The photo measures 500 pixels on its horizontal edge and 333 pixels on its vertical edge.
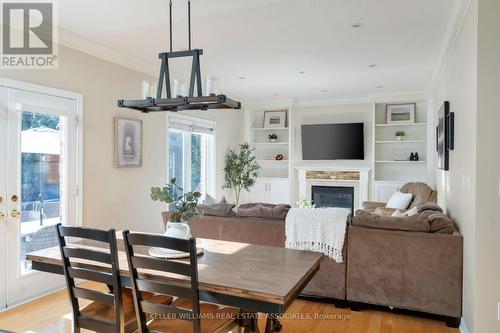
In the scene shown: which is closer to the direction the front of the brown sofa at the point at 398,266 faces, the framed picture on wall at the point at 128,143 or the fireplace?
the fireplace

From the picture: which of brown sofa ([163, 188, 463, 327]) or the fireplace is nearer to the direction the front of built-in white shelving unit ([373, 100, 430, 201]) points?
the brown sofa

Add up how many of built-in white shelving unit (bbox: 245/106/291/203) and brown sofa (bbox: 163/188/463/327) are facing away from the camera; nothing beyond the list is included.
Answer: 1

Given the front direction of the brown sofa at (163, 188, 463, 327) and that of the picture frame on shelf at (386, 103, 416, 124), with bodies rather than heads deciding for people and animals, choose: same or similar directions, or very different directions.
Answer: very different directions

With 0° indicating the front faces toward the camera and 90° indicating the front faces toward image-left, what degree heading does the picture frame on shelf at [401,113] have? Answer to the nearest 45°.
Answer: approximately 0°

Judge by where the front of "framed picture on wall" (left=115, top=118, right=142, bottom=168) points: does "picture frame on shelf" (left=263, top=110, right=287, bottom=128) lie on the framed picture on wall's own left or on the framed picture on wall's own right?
on the framed picture on wall's own left

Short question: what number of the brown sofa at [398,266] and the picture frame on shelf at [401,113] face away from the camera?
1

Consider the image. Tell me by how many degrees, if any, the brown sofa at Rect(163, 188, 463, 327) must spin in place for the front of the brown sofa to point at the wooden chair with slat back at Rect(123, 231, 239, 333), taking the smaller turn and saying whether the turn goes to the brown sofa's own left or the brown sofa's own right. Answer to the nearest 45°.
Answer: approximately 135° to the brown sofa's own left

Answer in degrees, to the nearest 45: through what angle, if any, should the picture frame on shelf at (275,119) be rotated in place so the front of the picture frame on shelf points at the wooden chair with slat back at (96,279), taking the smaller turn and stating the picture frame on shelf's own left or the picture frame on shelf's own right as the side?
0° — it already faces it

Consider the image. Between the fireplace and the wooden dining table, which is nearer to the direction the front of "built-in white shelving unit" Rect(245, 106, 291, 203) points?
the wooden dining table

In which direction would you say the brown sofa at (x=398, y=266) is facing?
away from the camera
